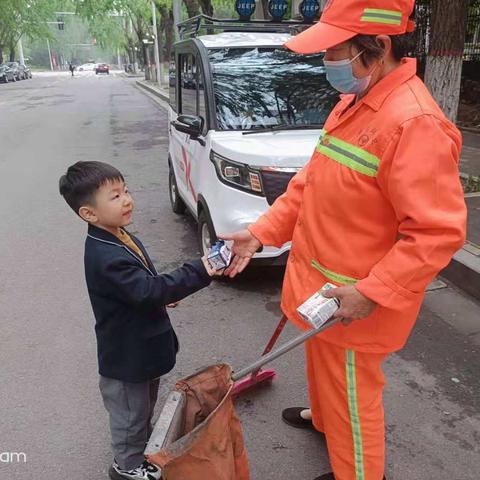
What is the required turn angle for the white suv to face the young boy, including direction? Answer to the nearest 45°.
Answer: approximately 45° to its right

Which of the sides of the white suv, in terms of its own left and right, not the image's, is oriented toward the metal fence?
left

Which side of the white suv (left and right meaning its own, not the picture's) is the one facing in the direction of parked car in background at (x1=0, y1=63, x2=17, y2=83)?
back

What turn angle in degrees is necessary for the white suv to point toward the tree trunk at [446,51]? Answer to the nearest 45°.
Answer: approximately 90° to its left
